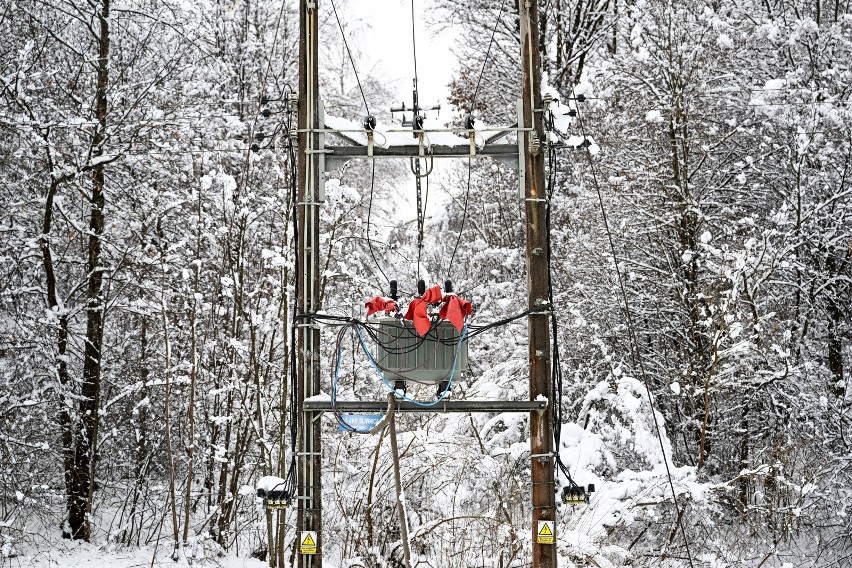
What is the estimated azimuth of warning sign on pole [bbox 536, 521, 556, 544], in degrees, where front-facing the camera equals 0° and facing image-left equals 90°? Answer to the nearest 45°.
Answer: approximately 0°

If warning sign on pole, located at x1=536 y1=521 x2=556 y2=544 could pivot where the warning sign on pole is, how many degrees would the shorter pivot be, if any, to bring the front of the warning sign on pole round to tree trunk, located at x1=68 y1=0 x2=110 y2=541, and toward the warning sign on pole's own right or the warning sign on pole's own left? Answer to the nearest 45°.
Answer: approximately 135° to the warning sign on pole's own right

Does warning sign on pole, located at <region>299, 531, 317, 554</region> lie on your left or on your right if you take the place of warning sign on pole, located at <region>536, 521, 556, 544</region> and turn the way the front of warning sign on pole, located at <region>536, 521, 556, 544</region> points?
on your right

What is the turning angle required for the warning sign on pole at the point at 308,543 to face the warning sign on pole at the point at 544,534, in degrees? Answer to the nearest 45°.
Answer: approximately 90° to its left

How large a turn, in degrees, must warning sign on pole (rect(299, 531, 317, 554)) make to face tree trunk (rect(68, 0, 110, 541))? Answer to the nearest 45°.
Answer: approximately 135° to its right

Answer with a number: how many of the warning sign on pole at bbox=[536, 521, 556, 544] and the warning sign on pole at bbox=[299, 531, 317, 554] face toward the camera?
2

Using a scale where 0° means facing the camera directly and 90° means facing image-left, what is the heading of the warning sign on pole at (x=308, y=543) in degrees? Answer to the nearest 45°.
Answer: approximately 0°

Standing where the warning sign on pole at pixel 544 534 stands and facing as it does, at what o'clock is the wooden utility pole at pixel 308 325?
The wooden utility pole is roughly at 3 o'clock from the warning sign on pole.
